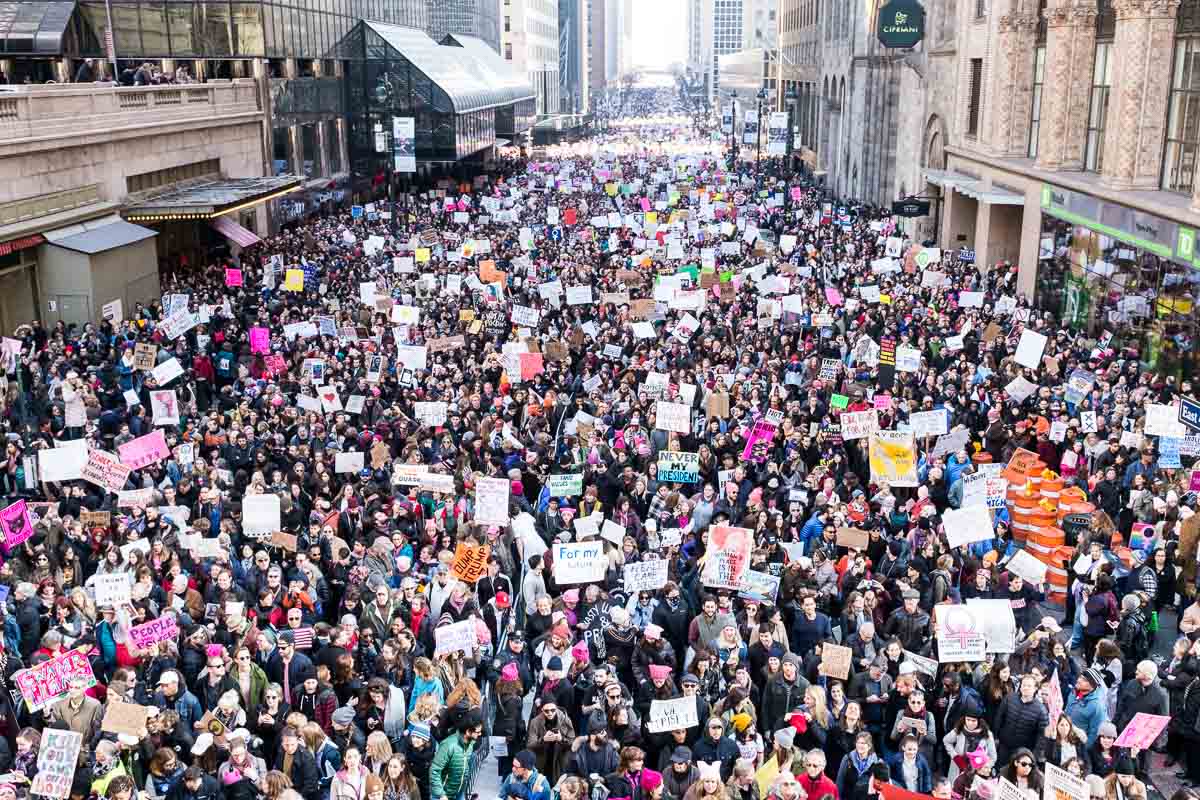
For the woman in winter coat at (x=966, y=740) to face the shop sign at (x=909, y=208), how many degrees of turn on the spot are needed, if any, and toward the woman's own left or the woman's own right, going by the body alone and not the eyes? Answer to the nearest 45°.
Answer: approximately 180°

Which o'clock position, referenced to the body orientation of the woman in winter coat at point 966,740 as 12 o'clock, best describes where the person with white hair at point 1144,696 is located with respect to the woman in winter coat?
The person with white hair is roughly at 8 o'clock from the woman in winter coat.

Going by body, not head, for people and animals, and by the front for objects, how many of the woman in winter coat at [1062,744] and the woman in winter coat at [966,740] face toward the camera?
2

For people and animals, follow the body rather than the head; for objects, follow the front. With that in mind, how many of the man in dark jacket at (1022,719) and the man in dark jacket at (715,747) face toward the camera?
2

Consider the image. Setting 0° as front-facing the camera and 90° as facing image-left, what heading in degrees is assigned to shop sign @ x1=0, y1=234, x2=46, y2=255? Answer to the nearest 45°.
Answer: approximately 315°

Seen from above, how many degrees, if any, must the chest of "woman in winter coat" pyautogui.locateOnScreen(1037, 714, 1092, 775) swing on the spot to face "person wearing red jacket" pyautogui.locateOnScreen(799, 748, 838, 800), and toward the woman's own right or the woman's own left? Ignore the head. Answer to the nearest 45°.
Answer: approximately 45° to the woman's own right

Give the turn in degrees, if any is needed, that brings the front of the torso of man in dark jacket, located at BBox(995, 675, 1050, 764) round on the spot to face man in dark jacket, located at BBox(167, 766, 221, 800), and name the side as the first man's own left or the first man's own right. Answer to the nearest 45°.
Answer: approximately 45° to the first man's own right

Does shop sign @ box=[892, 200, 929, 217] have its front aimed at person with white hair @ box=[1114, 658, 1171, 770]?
yes

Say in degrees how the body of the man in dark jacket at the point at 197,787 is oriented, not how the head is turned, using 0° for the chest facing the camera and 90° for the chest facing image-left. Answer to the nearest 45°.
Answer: approximately 0°

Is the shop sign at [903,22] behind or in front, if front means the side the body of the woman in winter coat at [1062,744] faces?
behind
